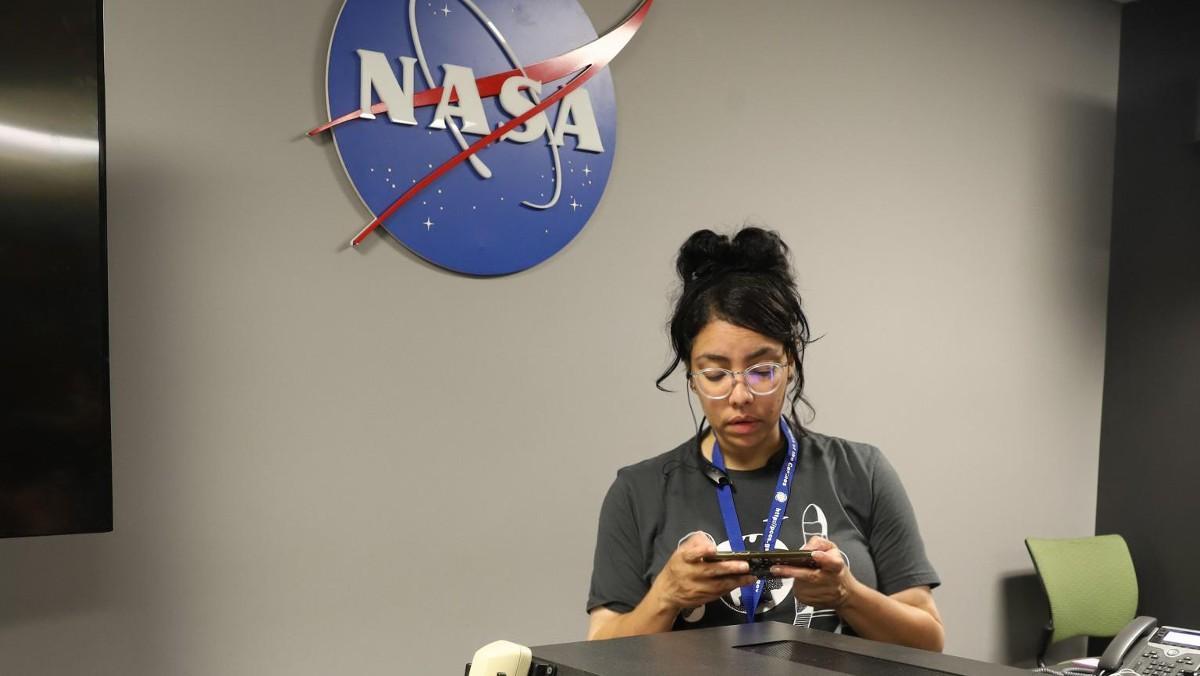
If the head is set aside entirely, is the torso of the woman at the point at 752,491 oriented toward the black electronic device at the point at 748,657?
yes

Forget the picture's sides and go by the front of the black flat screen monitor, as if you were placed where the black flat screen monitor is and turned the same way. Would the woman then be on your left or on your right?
on your left

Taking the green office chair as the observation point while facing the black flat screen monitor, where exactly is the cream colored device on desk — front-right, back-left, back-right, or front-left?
front-left

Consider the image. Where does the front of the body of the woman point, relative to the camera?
toward the camera

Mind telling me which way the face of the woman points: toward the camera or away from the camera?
toward the camera

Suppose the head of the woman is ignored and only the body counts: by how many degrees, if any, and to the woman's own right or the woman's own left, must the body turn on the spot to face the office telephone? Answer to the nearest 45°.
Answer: approximately 45° to the woman's own left

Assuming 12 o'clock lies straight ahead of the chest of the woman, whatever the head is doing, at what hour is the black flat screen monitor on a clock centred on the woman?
The black flat screen monitor is roughly at 3 o'clock from the woman.

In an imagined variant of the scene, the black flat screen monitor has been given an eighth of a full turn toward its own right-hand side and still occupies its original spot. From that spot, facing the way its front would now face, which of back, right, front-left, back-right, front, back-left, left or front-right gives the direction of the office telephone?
left

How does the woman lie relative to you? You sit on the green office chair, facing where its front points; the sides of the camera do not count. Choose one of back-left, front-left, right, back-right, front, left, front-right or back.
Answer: front-right

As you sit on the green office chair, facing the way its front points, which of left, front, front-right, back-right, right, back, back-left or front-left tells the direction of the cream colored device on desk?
front-right

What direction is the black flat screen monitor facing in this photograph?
toward the camera

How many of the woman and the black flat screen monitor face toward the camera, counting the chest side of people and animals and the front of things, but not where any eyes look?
2
